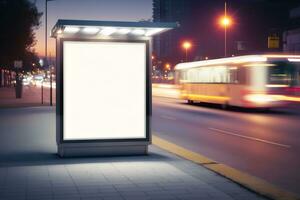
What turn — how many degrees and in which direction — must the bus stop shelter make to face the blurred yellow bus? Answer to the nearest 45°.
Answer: approximately 135° to its left

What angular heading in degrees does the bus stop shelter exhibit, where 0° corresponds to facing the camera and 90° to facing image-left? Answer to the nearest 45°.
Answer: approximately 0°

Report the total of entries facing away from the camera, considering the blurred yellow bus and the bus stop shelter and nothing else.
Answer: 0
